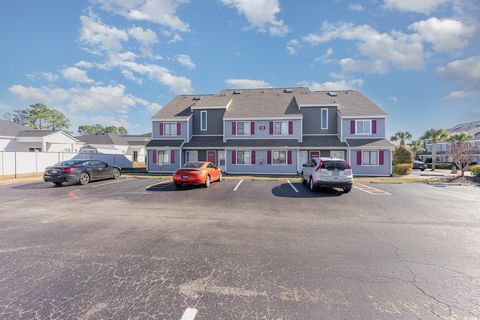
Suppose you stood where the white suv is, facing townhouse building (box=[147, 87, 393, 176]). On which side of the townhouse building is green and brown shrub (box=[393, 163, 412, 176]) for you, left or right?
right

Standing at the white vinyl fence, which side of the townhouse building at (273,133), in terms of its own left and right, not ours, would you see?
right

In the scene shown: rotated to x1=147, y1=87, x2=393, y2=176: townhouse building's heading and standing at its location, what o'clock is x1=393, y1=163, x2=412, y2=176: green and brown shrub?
The green and brown shrub is roughly at 9 o'clock from the townhouse building.

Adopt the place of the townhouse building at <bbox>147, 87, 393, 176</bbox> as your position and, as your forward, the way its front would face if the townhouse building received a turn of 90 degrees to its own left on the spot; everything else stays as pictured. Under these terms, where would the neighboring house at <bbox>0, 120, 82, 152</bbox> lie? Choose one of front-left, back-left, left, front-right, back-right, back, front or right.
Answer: back

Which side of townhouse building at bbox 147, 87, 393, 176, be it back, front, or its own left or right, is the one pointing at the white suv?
front

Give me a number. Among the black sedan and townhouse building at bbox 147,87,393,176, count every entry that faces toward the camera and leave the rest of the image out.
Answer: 1

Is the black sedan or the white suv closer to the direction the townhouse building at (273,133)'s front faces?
the white suv

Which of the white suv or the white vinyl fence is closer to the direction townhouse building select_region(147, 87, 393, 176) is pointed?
the white suv

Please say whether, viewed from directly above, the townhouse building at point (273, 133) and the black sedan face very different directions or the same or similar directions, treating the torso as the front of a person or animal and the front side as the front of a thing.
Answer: very different directions
